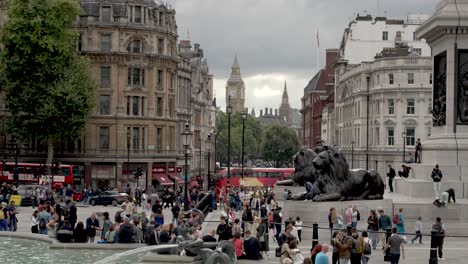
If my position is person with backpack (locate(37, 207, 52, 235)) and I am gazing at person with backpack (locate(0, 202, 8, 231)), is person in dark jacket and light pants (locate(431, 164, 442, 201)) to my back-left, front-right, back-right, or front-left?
back-right

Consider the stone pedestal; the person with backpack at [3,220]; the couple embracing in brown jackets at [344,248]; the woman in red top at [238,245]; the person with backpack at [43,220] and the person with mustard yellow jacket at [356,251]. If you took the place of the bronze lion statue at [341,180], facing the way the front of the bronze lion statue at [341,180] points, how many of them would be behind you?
1

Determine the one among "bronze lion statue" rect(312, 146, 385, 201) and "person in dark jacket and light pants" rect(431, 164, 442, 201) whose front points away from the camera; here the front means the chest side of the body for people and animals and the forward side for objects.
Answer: the person in dark jacket and light pants

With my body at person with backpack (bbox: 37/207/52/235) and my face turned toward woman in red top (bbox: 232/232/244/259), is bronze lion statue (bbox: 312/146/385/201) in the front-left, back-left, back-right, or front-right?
front-left

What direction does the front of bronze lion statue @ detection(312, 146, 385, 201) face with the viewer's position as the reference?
facing the viewer and to the left of the viewer

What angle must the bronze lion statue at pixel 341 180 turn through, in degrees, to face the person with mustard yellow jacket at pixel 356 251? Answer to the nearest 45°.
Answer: approximately 45° to its left

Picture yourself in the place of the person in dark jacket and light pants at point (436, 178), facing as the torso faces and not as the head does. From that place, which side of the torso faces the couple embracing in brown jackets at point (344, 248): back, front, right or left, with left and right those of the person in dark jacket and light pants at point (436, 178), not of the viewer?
front

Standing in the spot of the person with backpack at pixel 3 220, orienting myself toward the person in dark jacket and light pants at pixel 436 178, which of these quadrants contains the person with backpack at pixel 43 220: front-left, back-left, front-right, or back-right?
front-right

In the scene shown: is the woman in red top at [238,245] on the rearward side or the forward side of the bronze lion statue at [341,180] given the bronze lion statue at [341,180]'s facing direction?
on the forward side

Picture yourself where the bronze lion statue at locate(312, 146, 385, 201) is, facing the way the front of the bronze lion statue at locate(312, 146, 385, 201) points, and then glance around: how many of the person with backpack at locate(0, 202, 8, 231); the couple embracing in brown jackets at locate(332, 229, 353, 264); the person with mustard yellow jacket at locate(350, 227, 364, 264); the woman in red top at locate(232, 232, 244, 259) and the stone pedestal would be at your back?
1
